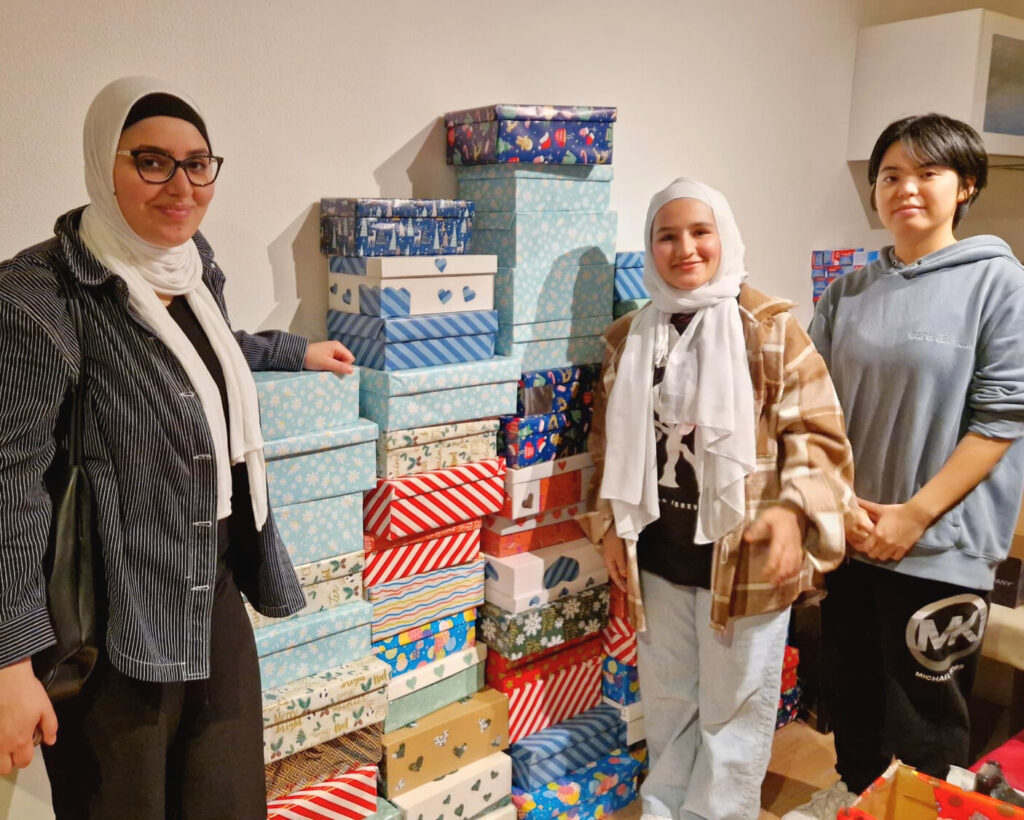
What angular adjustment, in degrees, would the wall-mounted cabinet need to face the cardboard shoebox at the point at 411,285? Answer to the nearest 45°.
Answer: approximately 90° to its right

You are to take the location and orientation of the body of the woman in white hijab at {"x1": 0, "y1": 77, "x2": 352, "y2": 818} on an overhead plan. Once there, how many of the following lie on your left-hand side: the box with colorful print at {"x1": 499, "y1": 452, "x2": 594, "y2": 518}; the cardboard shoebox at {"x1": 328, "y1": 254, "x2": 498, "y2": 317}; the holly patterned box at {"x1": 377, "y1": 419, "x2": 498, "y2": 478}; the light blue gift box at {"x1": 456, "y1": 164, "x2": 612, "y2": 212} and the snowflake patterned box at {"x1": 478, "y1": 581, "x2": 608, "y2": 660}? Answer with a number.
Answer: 5

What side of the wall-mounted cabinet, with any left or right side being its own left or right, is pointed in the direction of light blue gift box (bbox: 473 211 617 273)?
right

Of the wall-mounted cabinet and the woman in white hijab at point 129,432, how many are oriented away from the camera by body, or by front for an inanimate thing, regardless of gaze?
0

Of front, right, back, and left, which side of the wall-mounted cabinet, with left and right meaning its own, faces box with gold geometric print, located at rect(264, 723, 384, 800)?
right

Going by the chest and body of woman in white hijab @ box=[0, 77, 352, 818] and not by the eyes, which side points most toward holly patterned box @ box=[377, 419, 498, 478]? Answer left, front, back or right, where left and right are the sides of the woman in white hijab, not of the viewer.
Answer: left

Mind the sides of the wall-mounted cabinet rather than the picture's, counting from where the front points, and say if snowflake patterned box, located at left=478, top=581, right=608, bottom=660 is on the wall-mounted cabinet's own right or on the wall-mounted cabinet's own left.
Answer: on the wall-mounted cabinet's own right

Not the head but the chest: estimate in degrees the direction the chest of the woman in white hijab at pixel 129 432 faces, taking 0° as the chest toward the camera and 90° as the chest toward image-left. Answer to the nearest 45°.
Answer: approximately 315°

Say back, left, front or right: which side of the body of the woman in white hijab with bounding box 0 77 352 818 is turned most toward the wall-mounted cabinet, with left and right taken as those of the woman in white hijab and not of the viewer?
left

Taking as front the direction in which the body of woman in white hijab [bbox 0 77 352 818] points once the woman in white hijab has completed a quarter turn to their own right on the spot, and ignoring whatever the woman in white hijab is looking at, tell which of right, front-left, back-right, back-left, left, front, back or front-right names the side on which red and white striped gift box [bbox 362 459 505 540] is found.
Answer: back

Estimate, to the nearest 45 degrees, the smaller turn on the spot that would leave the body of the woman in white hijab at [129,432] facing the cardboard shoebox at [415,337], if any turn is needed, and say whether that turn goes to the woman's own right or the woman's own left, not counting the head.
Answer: approximately 90° to the woman's own left
